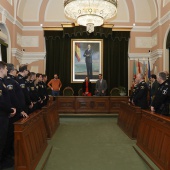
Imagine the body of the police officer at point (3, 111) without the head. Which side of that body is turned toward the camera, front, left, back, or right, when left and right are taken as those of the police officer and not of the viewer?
right

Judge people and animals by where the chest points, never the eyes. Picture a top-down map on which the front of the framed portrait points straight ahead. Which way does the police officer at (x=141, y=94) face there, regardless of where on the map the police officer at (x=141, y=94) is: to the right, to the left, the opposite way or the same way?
to the right

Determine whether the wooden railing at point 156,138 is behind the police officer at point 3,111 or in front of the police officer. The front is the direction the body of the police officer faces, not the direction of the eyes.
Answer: in front

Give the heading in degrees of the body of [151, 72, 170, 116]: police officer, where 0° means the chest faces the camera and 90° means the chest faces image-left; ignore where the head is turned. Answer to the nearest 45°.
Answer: approximately 90°

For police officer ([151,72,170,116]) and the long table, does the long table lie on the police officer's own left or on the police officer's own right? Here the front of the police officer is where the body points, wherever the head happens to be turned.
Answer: on the police officer's own right

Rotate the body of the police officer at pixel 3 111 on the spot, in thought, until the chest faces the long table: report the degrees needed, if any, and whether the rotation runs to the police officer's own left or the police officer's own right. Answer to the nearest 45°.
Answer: approximately 45° to the police officer's own left

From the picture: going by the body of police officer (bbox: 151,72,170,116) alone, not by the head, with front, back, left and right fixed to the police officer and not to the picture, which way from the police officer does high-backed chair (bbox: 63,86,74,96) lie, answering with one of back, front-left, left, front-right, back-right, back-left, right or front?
front-right

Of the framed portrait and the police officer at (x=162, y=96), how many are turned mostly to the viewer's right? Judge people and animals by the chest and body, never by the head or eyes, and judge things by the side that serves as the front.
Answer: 0

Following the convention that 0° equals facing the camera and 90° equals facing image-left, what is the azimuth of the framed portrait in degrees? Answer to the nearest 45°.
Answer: approximately 0°

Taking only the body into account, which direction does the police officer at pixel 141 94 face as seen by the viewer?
to the viewer's left
